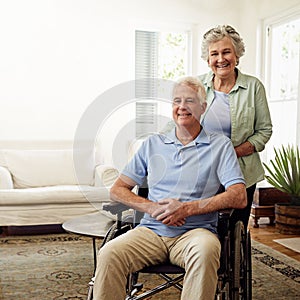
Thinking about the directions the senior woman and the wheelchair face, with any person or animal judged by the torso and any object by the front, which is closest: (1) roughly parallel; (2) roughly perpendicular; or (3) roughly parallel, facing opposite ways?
roughly parallel

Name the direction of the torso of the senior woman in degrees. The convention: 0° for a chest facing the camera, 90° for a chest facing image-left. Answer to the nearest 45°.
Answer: approximately 45°

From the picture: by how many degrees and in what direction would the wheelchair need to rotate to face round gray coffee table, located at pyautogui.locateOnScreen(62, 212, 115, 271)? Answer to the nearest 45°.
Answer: approximately 90° to its right

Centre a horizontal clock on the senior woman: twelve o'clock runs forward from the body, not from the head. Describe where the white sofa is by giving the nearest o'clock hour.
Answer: The white sofa is roughly at 3 o'clock from the senior woman.

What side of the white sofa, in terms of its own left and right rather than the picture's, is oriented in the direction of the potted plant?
left

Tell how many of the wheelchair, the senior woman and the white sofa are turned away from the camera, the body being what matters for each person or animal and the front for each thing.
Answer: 0

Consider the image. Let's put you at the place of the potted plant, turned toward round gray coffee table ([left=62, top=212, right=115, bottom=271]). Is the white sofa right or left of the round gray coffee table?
right

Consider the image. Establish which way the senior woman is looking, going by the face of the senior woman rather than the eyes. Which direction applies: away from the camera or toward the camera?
toward the camera

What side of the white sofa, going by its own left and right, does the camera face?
front

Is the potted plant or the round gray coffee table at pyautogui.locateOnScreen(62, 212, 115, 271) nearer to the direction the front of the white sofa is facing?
the round gray coffee table

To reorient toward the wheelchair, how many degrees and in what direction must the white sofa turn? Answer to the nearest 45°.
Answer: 0° — it already faces it

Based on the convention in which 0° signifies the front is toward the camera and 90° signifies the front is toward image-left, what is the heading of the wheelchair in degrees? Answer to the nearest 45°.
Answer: approximately 45°
